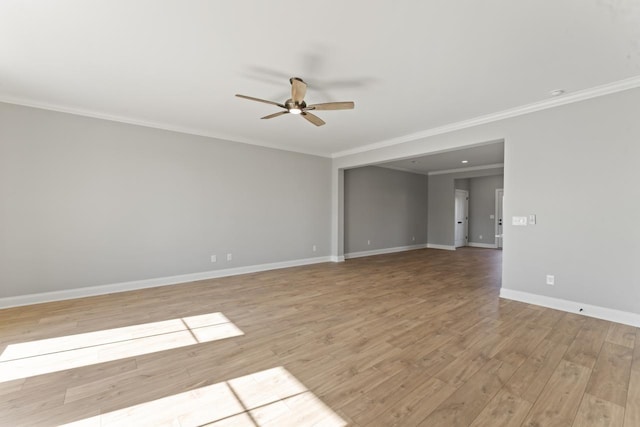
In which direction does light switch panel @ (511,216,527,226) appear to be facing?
toward the camera

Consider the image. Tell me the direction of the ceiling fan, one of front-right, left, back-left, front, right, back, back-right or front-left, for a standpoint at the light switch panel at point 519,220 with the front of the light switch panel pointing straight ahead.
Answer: front-right
